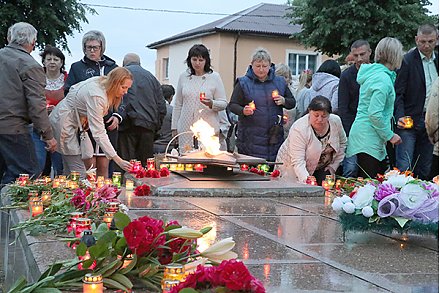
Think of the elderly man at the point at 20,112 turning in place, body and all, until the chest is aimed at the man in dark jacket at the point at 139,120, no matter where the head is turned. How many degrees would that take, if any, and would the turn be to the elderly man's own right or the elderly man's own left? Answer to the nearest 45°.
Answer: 0° — they already face them

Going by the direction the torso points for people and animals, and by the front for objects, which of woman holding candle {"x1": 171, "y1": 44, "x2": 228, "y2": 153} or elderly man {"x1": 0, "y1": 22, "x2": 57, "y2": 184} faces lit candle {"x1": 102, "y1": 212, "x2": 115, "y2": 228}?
the woman holding candle

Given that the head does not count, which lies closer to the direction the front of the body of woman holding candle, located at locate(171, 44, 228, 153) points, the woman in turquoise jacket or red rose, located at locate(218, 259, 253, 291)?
the red rose

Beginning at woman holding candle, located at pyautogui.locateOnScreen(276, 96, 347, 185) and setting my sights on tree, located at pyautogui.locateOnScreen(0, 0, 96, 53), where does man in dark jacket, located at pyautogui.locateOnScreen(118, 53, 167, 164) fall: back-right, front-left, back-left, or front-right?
front-left

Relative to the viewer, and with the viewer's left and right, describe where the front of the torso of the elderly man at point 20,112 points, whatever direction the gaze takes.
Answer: facing away from the viewer and to the right of the viewer

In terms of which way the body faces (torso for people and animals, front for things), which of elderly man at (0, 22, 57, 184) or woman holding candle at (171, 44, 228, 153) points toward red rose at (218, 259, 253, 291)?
the woman holding candle

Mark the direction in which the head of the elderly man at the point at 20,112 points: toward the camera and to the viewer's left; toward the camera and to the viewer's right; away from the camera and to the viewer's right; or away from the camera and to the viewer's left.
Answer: away from the camera and to the viewer's right

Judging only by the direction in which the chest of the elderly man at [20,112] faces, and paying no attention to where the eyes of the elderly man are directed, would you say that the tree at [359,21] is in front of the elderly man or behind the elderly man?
in front

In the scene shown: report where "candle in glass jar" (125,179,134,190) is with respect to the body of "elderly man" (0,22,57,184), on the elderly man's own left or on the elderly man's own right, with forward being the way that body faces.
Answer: on the elderly man's own right

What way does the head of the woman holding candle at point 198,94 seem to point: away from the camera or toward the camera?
toward the camera

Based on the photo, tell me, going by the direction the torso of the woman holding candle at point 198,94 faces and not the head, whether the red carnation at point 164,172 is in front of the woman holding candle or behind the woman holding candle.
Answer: in front

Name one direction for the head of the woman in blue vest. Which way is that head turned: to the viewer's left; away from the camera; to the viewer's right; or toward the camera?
toward the camera

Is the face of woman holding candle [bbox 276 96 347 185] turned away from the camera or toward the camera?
toward the camera

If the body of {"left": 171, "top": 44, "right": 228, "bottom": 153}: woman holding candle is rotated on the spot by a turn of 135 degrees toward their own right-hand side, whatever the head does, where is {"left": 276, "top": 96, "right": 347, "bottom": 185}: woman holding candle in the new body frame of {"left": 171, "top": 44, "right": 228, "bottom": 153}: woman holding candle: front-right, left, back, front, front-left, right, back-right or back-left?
back

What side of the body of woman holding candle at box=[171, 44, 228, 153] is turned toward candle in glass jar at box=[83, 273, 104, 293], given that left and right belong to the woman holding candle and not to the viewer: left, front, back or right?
front

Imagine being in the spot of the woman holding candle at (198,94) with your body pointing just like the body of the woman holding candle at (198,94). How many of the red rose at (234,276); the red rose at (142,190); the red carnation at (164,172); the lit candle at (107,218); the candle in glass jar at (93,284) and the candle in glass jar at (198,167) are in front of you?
6

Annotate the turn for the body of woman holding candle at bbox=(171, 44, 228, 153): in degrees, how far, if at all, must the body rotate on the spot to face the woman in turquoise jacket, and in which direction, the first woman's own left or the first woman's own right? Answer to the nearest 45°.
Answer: approximately 45° to the first woman's own left

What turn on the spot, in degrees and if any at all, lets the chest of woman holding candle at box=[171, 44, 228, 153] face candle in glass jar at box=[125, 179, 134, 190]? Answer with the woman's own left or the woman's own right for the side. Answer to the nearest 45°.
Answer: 0° — they already face it

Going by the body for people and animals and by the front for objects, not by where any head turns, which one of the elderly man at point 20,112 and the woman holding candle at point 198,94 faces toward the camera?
the woman holding candle

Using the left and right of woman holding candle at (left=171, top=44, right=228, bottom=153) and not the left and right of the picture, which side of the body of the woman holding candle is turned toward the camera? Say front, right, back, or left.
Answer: front
